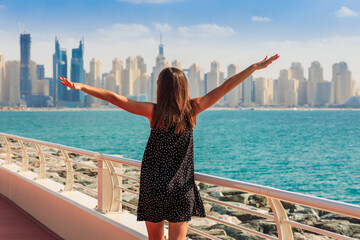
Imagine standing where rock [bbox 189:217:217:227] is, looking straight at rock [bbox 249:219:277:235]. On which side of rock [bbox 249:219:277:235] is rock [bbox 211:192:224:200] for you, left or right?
left

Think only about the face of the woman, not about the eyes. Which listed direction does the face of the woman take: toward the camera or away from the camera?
away from the camera

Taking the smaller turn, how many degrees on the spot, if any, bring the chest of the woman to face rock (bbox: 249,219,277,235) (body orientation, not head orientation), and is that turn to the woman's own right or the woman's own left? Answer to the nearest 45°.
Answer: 0° — they already face it

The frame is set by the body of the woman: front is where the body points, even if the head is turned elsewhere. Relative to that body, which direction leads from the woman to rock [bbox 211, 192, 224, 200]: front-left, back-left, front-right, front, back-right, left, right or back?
front

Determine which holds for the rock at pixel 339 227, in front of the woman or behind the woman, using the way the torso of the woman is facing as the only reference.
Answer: in front

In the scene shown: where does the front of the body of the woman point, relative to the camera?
away from the camera

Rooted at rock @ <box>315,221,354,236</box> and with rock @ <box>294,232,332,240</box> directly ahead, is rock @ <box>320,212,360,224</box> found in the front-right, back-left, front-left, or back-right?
back-right

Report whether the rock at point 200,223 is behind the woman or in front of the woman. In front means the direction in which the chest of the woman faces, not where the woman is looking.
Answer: in front
